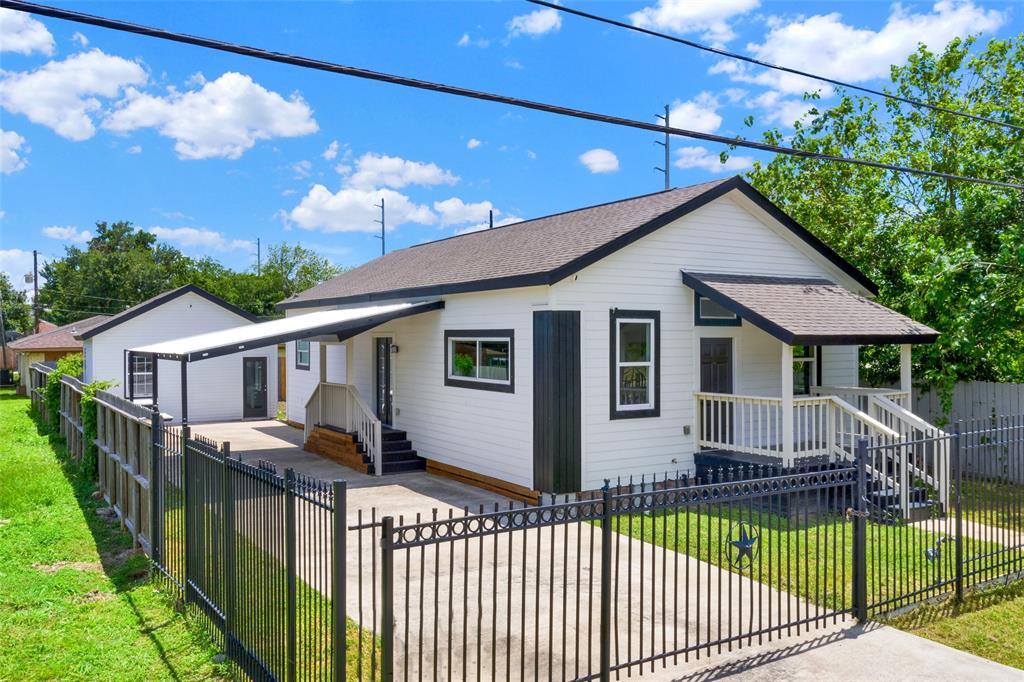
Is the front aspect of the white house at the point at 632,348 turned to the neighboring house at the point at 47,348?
no

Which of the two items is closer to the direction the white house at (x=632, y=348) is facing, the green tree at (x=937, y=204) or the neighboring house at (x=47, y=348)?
the green tree

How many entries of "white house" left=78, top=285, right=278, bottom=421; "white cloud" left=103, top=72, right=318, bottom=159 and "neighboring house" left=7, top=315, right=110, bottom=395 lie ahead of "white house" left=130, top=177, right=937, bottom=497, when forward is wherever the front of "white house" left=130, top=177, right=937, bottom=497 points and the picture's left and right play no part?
0

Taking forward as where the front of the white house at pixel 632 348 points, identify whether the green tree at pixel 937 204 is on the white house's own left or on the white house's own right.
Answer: on the white house's own left

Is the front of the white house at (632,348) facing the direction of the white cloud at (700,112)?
no

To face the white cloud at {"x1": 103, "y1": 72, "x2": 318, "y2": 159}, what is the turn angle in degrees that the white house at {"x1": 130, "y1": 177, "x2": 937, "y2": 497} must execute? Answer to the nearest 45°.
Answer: approximately 180°

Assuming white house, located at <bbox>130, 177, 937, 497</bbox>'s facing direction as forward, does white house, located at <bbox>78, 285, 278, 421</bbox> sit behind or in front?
behind

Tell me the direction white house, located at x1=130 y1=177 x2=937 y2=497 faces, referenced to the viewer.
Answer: facing the viewer and to the right of the viewer

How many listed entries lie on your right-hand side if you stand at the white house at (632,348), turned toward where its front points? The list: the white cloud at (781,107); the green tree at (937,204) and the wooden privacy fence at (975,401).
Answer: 0

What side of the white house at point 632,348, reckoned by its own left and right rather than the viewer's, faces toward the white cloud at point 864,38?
left
